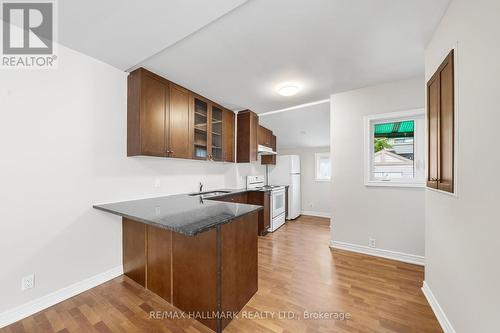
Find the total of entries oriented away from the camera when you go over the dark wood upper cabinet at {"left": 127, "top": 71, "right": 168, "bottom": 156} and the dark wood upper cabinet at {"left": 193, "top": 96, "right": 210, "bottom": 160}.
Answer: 0

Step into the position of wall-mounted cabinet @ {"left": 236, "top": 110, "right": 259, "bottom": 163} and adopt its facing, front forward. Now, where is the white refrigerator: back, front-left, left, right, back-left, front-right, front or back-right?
front-left

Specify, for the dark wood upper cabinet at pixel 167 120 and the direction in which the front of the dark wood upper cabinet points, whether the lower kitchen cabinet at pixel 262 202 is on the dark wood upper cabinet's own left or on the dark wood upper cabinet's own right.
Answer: on the dark wood upper cabinet's own left

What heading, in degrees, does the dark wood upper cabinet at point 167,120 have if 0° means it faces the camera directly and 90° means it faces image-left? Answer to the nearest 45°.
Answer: approximately 315°

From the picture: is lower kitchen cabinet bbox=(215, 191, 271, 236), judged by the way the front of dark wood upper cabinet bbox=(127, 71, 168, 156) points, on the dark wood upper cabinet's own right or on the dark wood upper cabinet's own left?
on the dark wood upper cabinet's own left

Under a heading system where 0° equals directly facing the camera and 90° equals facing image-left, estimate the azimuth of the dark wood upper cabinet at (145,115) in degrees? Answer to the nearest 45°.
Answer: approximately 315°

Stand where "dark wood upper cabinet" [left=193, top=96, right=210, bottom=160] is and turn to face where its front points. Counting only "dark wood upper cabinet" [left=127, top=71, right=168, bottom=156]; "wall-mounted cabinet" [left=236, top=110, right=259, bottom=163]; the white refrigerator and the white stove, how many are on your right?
1

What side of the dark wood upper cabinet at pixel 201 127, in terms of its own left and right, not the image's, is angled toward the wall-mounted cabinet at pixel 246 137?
left

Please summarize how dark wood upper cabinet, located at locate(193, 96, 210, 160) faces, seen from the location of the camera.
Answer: facing the viewer and to the right of the viewer

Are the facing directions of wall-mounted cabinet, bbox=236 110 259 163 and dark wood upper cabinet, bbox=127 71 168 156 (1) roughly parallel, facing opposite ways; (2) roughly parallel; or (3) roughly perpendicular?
roughly parallel

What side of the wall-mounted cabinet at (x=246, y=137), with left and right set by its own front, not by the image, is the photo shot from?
right

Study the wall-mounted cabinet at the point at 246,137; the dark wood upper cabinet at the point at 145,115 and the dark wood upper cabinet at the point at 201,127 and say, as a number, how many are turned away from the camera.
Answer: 0

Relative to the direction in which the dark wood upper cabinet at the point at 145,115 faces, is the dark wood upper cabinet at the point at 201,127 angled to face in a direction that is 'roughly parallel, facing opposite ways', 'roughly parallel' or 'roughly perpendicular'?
roughly parallel

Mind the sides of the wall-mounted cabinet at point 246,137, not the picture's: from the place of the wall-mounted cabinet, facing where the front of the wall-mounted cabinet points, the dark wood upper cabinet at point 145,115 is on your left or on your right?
on your right
